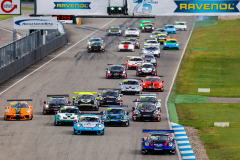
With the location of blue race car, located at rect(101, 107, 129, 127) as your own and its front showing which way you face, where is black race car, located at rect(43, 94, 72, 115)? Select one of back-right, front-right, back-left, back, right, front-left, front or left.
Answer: back-right

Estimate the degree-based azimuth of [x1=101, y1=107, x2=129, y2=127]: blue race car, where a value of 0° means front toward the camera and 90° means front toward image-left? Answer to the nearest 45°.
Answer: approximately 0°

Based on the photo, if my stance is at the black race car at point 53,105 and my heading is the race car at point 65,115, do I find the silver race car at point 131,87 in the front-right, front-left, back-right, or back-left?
back-left

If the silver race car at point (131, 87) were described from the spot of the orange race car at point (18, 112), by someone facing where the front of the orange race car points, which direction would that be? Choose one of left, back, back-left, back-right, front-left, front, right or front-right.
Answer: back-left

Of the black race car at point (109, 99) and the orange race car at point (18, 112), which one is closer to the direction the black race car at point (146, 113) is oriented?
the orange race car

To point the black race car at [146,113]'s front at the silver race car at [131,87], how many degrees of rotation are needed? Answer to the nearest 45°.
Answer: approximately 180°
